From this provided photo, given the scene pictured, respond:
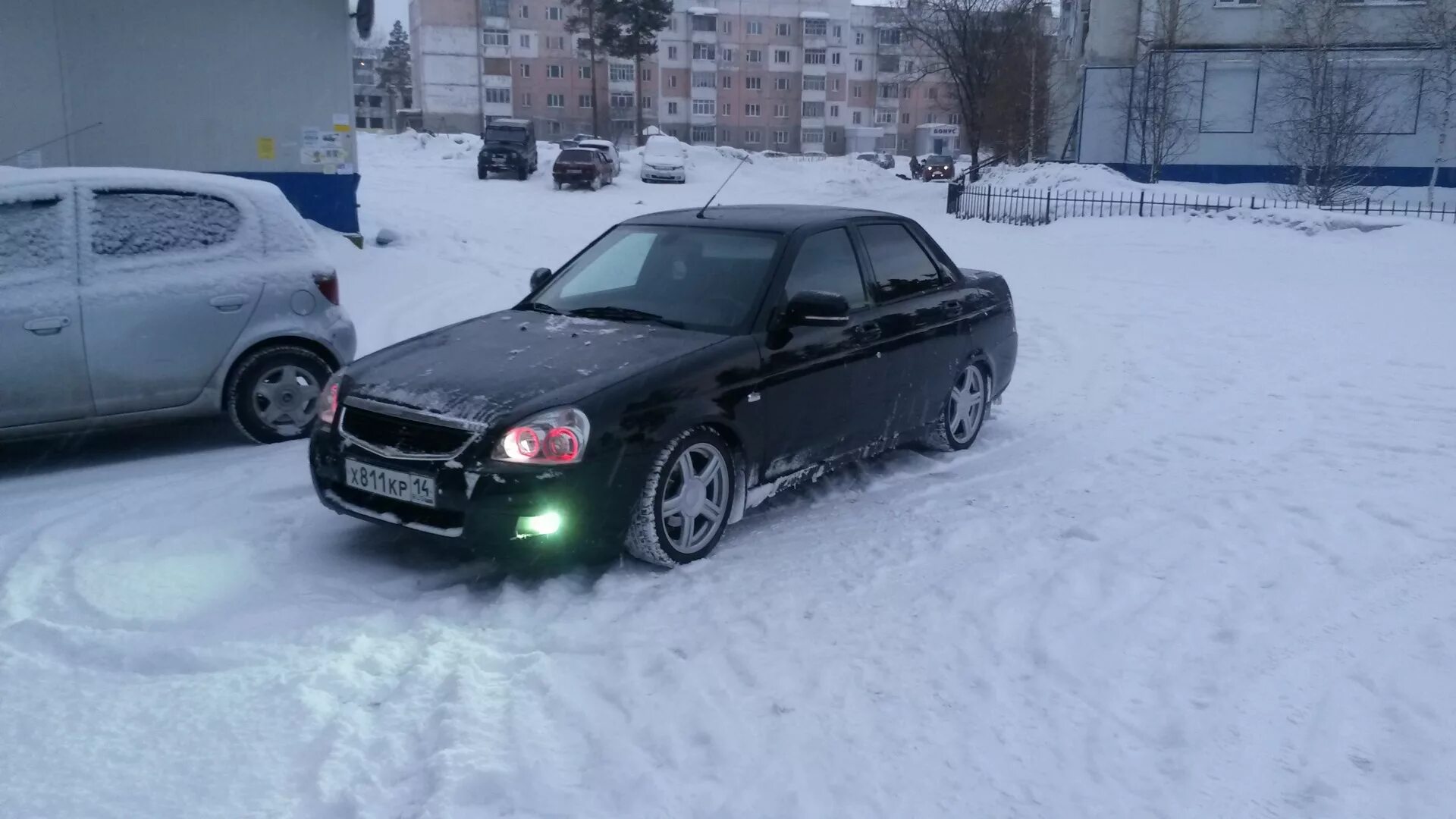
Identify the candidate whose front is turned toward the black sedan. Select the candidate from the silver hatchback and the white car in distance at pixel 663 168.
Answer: the white car in distance

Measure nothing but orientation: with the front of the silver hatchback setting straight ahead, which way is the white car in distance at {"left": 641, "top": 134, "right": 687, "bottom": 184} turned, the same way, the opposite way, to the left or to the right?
to the left

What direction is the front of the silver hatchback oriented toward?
to the viewer's left

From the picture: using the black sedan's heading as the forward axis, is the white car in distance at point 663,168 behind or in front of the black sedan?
behind

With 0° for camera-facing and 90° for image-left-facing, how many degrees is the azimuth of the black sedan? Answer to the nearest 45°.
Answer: approximately 45°

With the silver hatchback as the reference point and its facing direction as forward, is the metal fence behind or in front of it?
behind

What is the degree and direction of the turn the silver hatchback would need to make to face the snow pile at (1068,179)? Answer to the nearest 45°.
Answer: approximately 135° to its right

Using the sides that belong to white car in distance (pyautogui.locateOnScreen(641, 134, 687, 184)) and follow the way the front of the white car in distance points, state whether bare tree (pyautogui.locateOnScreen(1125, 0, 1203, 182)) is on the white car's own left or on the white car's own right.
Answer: on the white car's own left

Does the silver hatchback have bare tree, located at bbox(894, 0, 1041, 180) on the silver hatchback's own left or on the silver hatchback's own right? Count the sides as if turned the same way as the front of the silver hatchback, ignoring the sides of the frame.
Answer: on the silver hatchback's own right

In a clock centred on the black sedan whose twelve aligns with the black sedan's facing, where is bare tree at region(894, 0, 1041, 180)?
The bare tree is roughly at 5 o'clock from the black sedan.

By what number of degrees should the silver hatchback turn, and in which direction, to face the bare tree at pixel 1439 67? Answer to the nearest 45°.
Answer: approximately 135° to its right

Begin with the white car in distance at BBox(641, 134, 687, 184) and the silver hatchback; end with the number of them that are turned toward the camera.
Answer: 1
